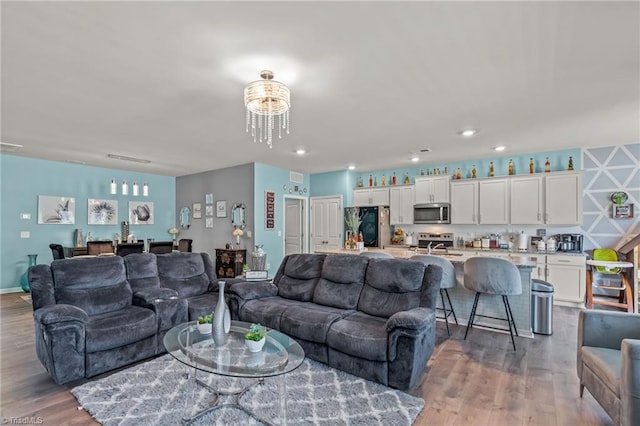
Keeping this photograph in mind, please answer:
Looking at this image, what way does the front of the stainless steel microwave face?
toward the camera

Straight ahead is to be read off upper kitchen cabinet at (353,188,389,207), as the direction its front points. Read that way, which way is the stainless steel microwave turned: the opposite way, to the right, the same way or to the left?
the same way

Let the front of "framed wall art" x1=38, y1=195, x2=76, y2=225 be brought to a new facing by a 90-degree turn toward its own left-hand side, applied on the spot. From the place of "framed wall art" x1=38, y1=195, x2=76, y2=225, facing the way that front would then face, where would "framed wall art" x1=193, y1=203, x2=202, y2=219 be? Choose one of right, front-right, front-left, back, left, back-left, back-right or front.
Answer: front

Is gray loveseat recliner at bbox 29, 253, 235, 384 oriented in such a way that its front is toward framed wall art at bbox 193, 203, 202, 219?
no

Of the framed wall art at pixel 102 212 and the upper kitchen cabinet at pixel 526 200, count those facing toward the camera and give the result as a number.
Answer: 2

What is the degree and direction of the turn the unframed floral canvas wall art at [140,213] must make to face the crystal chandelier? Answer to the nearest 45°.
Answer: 0° — it already faces it

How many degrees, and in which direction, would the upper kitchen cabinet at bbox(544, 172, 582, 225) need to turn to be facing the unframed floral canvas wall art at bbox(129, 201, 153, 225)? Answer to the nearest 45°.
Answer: approximately 90° to its right

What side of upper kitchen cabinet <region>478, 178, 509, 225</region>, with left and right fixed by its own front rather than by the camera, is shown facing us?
front

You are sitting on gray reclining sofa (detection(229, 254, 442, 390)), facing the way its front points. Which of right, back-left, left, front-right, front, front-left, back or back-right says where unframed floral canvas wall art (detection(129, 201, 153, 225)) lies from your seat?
right

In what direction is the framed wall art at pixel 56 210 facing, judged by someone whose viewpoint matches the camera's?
facing the viewer

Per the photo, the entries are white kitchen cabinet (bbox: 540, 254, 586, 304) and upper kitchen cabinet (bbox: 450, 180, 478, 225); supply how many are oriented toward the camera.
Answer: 2

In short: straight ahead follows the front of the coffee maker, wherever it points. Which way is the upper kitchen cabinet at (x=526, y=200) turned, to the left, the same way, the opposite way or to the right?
the same way

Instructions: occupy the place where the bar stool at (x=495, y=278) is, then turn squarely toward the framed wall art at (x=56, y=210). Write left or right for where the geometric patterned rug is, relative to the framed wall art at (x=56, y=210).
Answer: left

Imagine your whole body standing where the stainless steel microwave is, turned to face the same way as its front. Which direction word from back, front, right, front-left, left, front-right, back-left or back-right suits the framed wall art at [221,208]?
right

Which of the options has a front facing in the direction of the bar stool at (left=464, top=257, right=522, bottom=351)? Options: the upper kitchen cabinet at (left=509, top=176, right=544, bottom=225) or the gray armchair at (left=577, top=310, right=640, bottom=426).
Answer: the upper kitchen cabinet

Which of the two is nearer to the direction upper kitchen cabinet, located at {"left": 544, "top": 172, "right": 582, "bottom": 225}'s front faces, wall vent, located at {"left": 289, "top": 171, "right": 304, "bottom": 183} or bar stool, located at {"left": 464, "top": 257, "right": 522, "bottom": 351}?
the bar stool

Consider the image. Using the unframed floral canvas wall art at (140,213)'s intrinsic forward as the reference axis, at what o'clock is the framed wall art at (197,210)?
the framed wall art at (197,210) is roughly at 10 o'clock from the unframed floral canvas wall art at (140,213).

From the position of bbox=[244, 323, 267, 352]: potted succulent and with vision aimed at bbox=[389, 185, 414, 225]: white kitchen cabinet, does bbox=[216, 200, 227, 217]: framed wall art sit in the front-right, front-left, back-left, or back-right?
front-left

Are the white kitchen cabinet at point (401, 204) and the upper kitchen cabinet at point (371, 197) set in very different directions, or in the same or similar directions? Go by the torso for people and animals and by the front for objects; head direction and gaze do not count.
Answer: same or similar directions
